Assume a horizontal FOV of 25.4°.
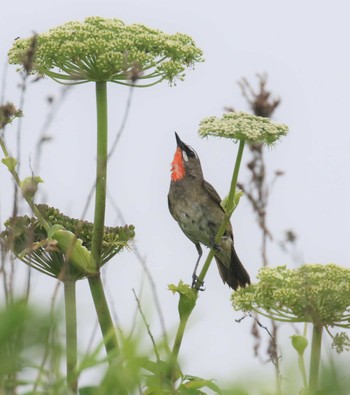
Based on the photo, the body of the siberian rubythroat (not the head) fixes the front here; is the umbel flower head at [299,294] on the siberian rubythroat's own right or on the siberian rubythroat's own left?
on the siberian rubythroat's own left

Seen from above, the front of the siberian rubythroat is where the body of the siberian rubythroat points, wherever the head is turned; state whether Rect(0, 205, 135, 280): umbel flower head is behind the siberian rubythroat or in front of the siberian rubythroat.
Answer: in front
